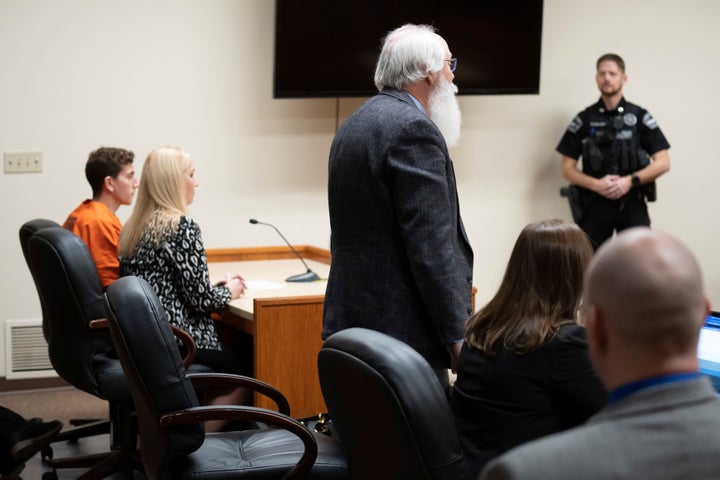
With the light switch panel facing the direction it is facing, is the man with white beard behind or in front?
in front

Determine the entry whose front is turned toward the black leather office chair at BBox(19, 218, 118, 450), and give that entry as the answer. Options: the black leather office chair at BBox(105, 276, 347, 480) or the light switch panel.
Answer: the light switch panel

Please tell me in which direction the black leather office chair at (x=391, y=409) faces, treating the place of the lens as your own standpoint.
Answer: facing away from the viewer and to the right of the viewer

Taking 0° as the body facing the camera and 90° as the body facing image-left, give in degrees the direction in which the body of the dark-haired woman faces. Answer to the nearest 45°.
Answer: approximately 225°

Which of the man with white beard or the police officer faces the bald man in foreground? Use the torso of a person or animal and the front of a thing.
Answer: the police officer

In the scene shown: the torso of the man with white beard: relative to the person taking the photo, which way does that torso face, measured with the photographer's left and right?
facing away from the viewer and to the right of the viewer

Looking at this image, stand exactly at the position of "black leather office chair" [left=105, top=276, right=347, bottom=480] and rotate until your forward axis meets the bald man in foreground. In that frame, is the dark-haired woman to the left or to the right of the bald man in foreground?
left

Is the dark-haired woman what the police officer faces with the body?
yes

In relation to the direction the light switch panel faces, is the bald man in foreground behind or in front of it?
in front

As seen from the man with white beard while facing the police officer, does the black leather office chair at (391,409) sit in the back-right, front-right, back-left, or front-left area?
back-right

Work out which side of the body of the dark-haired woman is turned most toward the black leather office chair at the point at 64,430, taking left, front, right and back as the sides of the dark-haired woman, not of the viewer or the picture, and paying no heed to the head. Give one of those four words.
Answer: left
